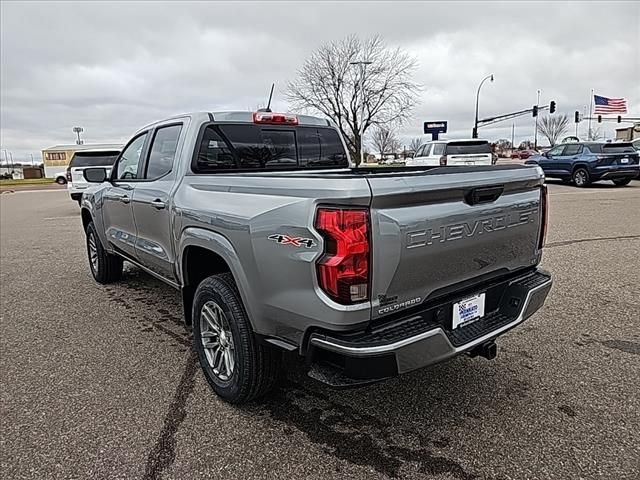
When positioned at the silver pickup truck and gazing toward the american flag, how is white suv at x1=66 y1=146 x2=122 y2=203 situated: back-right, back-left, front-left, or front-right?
front-left

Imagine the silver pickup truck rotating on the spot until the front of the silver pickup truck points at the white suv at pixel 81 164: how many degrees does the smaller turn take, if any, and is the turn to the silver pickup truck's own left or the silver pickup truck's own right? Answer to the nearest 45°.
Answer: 0° — it already faces it

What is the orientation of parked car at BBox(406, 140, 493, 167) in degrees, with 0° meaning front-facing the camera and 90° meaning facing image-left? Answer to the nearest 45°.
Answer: approximately 135°

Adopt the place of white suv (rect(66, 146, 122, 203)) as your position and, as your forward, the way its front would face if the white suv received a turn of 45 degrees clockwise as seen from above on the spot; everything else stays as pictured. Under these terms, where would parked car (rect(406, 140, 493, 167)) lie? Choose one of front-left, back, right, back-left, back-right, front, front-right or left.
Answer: front-right

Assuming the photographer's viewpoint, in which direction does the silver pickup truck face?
facing away from the viewer and to the left of the viewer

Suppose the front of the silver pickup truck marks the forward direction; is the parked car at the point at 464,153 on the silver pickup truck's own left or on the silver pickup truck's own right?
on the silver pickup truck's own right

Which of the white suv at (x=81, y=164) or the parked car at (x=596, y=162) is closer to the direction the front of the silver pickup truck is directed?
the white suv

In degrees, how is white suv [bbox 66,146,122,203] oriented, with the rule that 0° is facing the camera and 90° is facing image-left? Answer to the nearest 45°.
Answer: approximately 180°

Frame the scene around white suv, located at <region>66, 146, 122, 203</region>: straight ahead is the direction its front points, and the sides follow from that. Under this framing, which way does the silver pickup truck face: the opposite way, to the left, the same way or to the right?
the same way

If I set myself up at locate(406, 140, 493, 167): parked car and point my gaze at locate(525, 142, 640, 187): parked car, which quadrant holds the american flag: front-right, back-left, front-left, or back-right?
front-left

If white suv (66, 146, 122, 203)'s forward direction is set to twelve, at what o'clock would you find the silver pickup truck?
The silver pickup truck is roughly at 6 o'clock from the white suv.

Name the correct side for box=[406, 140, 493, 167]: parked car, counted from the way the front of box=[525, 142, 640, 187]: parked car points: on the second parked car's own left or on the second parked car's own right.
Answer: on the second parked car's own left

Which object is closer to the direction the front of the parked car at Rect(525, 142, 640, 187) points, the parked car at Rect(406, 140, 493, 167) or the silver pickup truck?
the parked car

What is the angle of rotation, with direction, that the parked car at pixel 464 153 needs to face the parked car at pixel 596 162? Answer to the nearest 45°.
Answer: approximately 135° to its right

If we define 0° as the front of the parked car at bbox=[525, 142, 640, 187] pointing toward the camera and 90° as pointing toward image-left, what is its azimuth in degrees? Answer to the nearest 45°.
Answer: approximately 135°

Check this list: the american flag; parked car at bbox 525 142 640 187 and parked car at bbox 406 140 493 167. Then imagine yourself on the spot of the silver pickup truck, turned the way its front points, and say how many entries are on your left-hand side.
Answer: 0

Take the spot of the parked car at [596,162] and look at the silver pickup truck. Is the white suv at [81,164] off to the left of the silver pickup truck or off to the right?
right
